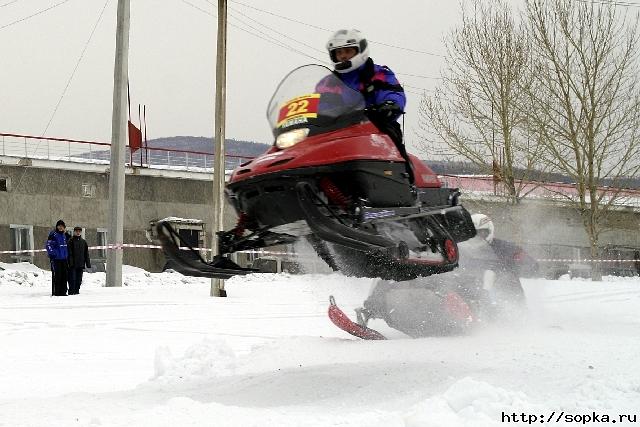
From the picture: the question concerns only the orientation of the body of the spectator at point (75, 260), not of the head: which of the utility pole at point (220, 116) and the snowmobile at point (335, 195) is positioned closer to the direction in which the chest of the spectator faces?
the snowmobile

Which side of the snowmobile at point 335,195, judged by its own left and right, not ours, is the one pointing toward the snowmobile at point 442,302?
back

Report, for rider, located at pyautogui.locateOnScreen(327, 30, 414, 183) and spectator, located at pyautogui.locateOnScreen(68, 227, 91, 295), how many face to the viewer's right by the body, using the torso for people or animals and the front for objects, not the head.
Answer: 0

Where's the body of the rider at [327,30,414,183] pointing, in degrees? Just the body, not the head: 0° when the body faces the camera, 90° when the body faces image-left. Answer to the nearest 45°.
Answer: approximately 45°

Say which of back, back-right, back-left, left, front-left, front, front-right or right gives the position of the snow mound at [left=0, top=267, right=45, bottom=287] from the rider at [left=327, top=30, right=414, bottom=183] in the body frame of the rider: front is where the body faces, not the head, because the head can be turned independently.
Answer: right

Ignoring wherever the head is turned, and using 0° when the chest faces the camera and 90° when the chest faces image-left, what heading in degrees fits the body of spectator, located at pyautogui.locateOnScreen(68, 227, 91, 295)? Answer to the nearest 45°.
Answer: approximately 0°

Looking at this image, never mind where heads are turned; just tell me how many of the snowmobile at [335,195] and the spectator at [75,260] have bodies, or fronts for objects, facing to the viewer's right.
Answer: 0

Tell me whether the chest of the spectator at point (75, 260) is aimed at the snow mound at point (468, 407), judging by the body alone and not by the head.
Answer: yes
